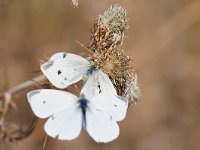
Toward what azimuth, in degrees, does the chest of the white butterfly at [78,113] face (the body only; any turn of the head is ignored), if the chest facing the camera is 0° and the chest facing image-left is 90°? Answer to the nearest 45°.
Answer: approximately 180°

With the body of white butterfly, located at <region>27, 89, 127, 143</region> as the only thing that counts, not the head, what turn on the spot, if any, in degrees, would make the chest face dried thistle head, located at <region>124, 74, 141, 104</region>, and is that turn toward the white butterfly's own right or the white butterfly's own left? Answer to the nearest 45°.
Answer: approximately 45° to the white butterfly's own right

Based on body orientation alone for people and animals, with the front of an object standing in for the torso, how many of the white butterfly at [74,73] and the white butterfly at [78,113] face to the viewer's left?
0

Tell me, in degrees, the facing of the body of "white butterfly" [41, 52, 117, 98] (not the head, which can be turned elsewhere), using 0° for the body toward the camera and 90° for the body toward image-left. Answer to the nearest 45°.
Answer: approximately 225°
